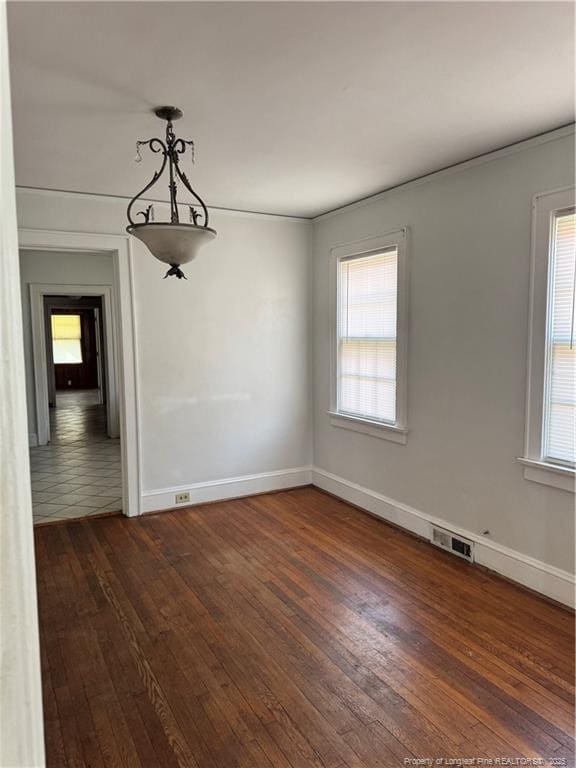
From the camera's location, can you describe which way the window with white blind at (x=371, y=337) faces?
facing the viewer and to the left of the viewer
